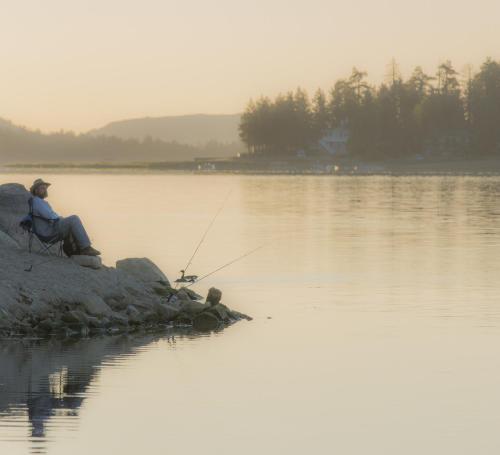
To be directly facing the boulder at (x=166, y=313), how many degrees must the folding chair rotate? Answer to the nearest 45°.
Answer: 0° — it already faces it

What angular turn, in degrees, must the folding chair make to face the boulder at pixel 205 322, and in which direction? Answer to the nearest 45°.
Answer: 0° — it already faces it

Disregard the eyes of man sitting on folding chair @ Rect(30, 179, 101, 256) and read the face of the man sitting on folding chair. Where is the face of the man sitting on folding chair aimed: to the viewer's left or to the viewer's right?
to the viewer's right

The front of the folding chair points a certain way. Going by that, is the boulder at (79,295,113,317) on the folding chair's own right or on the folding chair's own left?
on the folding chair's own right

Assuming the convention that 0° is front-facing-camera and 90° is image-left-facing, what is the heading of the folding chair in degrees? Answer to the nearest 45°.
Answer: approximately 270°

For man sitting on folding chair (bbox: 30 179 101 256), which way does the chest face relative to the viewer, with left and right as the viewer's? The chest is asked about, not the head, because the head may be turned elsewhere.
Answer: facing to the right of the viewer
